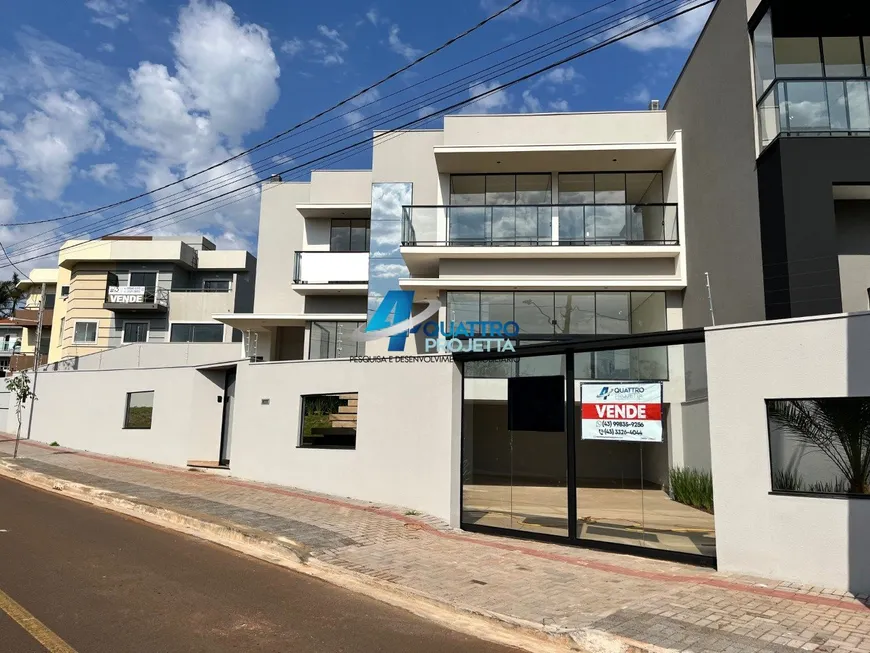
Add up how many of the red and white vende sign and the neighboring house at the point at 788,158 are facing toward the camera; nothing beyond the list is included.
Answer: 2

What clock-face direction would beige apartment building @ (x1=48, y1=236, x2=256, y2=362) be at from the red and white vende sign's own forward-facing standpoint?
The beige apartment building is roughly at 4 o'clock from the red and white vende sign.

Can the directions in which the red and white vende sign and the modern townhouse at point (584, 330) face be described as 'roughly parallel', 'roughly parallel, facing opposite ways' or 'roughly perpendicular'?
roughly parallel

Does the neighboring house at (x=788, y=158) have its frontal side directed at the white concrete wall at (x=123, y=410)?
no

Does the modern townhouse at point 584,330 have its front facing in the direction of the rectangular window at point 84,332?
no

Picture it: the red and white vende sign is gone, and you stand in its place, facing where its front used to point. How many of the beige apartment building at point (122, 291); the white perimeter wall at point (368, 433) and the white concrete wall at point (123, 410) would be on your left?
0

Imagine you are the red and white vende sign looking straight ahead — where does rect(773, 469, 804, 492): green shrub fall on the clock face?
The green shrub is roughly at 10 o'clock from the red and white vende sign.

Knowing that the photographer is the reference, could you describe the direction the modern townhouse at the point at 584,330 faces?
facing the viewer

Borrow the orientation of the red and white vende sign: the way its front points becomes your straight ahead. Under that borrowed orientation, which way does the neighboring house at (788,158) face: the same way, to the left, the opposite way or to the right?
the same way

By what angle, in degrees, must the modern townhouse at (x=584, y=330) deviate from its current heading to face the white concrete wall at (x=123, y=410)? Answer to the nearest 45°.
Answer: approximately 135° to its right
